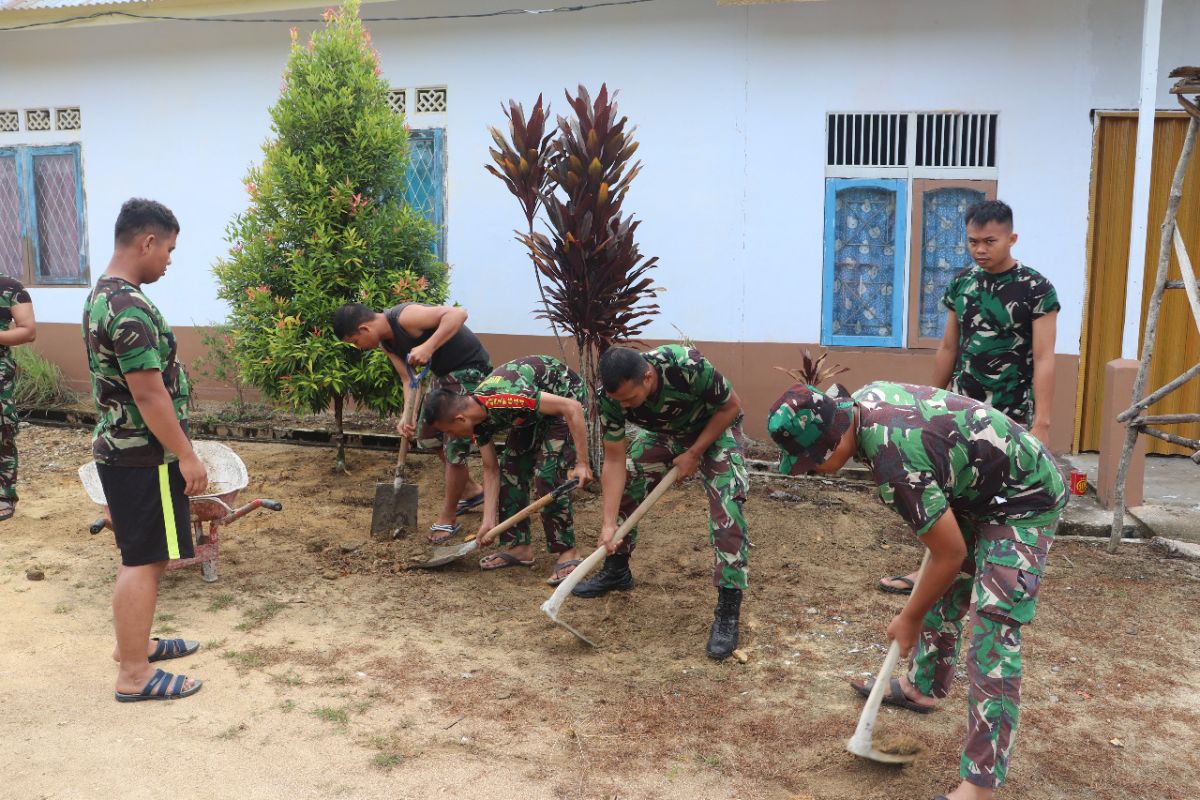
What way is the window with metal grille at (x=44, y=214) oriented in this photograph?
toward the camera

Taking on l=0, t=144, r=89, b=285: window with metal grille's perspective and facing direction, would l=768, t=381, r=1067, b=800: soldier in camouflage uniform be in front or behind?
in front

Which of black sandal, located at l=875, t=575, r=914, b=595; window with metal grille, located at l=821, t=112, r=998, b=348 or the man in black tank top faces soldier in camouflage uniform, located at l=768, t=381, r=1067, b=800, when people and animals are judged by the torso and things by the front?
the window with metal grille

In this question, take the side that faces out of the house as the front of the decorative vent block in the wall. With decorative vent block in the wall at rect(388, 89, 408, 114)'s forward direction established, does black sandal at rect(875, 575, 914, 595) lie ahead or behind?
ahead

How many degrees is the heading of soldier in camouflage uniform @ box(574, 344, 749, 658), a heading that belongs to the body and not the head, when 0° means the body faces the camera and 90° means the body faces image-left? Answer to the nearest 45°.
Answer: approximately 45°

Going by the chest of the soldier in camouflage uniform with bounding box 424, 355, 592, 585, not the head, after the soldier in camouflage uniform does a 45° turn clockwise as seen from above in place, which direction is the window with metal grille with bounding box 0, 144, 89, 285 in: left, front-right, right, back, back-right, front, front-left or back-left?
front-right

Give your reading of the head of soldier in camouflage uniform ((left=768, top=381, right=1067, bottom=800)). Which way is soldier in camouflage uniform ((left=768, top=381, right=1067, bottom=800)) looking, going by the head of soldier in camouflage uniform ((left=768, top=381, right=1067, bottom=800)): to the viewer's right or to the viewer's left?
to the viewer's left

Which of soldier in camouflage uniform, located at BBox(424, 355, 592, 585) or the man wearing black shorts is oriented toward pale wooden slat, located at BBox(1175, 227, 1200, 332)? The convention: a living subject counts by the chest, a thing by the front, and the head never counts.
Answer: the man wearing black shorts

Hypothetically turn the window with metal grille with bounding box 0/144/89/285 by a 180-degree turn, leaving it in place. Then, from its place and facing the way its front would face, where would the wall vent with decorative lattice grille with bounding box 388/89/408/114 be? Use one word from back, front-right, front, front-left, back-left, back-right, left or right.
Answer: back-right

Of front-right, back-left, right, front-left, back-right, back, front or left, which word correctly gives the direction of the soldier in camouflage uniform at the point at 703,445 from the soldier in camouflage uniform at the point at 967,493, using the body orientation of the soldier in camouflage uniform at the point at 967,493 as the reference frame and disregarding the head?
front-right

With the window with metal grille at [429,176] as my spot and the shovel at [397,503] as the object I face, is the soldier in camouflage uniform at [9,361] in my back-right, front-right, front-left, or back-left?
front-right

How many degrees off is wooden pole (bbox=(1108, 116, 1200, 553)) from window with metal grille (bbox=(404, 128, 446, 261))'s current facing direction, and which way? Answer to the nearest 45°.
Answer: approximately 45° to its left

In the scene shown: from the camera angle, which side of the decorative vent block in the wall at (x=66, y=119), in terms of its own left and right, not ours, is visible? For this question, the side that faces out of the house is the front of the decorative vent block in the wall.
front

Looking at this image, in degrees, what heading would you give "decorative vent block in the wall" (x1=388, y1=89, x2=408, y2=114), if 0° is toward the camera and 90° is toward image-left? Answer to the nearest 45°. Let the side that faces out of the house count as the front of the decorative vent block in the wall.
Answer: approximately 0°

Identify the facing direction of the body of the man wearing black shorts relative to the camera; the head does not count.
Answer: to the viewer's right

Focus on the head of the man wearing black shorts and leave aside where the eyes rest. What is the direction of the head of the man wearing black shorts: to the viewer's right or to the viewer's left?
to the viewer's right
